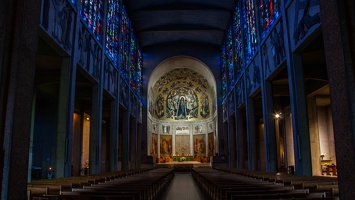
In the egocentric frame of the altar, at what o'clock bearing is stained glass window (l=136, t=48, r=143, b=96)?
The stained glass window is roughly at 1 o'clock from the altar.

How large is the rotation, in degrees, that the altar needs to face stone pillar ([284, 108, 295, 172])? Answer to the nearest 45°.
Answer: approximately 45° to its left

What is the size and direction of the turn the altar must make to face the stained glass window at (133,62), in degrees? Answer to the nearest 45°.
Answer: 0° — it already faces it

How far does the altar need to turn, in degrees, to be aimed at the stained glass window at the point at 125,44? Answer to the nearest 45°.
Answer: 0° — it already faces it

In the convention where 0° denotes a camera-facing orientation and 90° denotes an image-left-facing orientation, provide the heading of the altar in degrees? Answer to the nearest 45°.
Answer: approximately 0°

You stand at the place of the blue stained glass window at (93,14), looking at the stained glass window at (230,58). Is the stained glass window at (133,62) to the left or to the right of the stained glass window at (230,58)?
left
